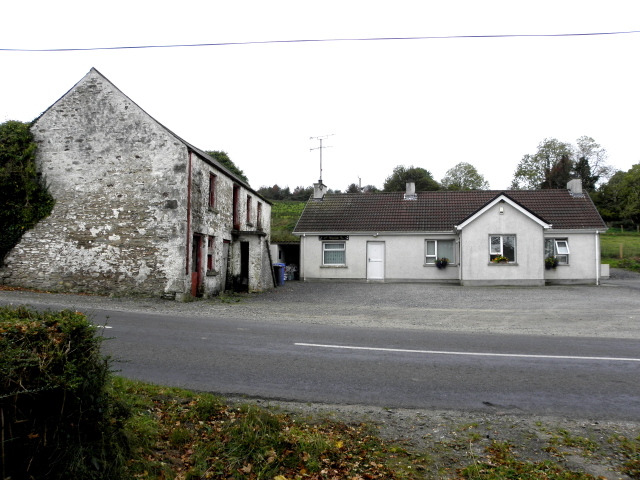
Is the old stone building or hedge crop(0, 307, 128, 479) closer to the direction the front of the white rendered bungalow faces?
the hedge

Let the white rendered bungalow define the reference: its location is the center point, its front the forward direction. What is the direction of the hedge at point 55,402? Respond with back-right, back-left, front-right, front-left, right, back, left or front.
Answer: front

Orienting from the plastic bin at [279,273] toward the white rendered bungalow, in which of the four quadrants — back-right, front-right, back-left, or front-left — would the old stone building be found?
back-right

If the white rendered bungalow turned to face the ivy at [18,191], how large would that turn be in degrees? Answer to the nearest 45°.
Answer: approximately 45° to its right

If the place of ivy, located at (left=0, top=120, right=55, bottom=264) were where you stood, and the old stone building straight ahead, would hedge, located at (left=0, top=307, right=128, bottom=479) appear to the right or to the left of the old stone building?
right

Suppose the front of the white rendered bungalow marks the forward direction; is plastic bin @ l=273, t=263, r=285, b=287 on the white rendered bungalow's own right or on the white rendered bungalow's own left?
on the white rendered bungalow's own right

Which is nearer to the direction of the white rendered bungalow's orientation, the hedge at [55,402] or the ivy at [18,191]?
the hedge

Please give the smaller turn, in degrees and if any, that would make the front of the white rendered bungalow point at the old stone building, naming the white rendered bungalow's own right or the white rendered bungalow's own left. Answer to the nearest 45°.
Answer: approximately 45° to the white rendered bungalow's own right

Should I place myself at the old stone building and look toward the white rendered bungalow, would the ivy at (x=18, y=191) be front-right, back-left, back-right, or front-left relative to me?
back-left

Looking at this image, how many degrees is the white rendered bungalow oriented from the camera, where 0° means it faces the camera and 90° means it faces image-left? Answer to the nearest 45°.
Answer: approximately 0°

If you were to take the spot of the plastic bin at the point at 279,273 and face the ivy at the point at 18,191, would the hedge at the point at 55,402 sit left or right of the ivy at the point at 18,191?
left
